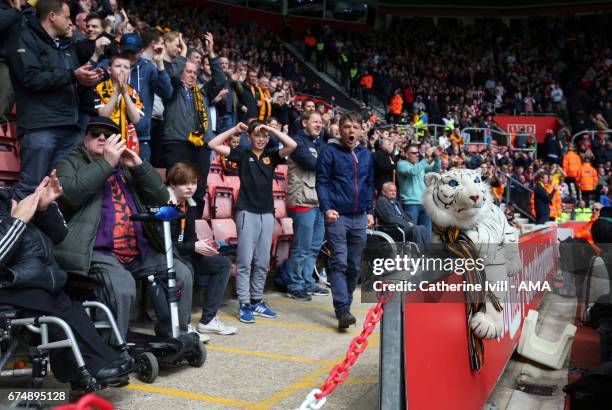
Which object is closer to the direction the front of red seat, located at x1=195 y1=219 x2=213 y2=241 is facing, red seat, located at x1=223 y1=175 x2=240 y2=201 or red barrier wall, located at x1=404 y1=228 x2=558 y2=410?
the red barrier wall

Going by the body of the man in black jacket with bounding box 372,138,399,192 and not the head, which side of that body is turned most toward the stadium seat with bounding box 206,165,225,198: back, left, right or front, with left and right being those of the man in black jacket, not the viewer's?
right

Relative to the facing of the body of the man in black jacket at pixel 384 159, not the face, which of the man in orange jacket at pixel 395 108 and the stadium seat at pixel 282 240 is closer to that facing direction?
the stadium seat

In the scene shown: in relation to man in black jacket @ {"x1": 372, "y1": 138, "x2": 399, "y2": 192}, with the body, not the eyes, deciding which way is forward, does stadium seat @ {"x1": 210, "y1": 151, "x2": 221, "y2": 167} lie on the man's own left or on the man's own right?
on the man's own right

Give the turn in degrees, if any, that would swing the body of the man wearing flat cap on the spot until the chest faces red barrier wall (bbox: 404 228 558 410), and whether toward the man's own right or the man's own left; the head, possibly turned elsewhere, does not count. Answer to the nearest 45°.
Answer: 0° — they already face it

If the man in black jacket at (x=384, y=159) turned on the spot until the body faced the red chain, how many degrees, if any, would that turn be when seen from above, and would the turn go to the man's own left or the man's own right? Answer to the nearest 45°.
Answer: approximately 45° to the man's own right

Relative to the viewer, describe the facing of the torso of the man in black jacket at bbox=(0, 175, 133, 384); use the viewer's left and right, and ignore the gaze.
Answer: facing to the right of the viewer

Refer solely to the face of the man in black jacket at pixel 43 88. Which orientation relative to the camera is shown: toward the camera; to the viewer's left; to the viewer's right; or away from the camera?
to the viewer's right

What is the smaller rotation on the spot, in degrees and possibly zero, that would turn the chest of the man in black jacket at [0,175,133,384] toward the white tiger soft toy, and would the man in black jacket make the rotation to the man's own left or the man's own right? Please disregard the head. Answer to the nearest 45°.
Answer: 0° — they already face it
